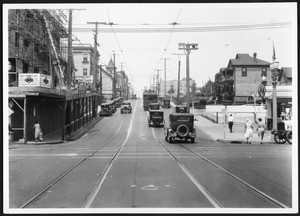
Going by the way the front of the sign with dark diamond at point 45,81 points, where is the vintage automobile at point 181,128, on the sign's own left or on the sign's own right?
on the sign's own left

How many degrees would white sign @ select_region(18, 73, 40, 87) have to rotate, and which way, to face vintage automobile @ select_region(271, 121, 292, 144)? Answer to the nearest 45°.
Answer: approximately 90° to its left
